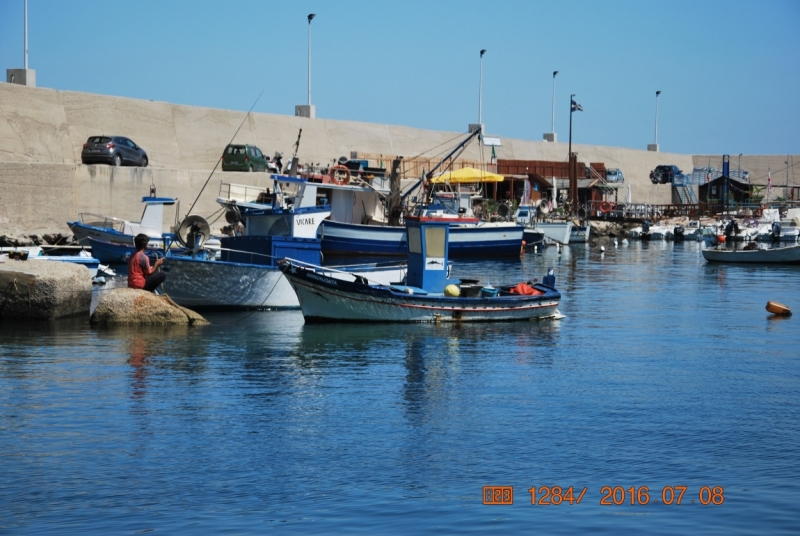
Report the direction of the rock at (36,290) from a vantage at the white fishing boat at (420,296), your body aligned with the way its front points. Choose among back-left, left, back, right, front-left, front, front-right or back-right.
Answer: front

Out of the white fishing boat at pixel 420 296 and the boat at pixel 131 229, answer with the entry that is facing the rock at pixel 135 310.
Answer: the white fishing boat

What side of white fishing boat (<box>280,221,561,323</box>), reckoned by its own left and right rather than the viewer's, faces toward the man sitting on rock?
front

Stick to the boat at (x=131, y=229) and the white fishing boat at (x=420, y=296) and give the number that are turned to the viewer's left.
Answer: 2

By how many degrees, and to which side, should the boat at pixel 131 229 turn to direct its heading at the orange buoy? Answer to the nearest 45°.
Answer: approximately 135° to its left

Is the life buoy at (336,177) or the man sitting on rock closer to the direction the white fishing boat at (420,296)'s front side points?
the man sitting on rock

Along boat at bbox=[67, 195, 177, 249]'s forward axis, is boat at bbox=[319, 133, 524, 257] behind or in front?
behind

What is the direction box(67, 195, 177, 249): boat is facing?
to the viewer's left

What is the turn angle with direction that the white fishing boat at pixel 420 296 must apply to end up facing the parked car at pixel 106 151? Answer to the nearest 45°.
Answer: approximately 45° to its right

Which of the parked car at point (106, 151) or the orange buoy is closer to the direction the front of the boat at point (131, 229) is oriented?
the parked car

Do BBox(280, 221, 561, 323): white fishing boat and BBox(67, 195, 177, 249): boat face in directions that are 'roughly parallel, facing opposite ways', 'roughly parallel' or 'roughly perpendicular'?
roughly parallel

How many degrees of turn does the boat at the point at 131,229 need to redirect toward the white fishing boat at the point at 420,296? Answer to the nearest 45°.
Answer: approximately 90° to its left

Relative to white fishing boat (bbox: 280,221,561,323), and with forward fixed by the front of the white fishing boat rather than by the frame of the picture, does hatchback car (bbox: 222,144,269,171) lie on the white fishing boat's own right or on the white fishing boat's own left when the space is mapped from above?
on the white fishing boat's own right

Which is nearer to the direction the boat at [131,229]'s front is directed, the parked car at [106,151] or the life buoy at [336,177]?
the parked car

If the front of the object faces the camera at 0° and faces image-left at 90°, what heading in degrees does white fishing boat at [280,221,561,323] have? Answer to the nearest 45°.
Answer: approximately 90°

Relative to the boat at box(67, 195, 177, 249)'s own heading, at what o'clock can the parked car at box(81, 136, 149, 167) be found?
The parked car is roughly at 3 o'clock from the boat.
